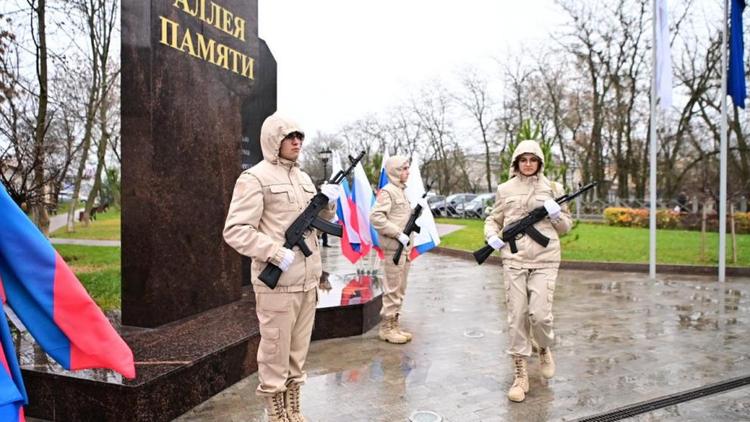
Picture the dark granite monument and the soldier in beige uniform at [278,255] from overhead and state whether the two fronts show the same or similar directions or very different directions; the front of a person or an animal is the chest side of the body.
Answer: same or similar directions

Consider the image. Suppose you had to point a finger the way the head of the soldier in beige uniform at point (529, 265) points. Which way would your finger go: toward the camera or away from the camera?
toward the camera

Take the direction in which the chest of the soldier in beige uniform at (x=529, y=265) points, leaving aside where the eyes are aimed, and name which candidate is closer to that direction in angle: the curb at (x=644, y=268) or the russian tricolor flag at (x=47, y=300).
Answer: the russian tricolor flag

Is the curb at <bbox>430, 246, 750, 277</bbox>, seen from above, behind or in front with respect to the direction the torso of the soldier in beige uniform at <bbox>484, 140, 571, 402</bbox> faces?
behind

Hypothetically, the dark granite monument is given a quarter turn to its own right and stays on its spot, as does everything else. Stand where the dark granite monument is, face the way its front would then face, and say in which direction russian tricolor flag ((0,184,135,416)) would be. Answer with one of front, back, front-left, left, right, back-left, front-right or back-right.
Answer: front-left

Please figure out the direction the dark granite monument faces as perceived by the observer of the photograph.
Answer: facing the viewer and to the right of the viewer

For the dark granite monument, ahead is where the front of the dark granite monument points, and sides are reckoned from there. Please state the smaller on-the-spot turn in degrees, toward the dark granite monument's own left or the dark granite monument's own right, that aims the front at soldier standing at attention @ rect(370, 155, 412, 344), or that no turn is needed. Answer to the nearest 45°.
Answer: approximately 45° to the dark granite monument's own left

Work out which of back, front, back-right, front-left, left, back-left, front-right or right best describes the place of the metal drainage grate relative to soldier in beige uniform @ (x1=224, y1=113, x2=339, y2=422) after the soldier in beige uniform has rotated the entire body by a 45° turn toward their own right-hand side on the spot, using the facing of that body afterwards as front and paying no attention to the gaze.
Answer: left

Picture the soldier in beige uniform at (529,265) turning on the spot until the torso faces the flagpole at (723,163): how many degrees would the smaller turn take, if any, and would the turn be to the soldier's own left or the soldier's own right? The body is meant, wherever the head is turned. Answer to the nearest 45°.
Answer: approximately 135° to the soldier's own left

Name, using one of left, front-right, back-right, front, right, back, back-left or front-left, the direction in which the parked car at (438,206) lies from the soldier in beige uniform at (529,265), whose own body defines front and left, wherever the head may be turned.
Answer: back

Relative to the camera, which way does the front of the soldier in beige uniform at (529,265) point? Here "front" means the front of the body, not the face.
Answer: toward the camera

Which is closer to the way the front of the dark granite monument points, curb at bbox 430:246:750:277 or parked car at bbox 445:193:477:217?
the curb

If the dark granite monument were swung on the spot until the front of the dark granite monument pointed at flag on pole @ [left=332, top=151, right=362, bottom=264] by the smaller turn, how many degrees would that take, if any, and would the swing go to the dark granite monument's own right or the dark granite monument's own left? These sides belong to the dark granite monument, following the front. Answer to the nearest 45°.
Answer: approximately 90° to the dark granite monument's own left

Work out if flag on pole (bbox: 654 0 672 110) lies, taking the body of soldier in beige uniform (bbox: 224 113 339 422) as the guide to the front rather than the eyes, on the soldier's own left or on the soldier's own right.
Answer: on the soldier's own left

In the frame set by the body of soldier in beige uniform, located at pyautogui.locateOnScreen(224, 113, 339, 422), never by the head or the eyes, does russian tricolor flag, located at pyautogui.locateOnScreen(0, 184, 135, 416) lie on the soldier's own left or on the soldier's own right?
on the soldier's own right

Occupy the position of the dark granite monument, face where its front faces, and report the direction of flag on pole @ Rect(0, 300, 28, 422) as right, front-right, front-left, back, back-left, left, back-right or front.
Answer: front-right

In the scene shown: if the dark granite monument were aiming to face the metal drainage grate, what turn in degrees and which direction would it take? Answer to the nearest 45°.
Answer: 0° — it already faces it
